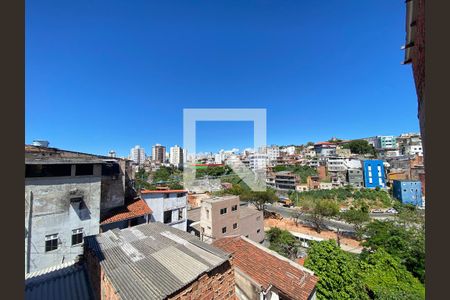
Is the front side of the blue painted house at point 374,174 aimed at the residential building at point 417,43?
yes

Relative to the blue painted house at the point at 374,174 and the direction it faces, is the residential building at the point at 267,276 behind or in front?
in front

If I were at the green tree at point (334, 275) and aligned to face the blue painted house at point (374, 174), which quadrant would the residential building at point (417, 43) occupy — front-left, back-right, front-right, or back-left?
back-right

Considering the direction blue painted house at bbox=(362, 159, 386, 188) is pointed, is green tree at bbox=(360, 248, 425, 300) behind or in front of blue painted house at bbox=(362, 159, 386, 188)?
in front

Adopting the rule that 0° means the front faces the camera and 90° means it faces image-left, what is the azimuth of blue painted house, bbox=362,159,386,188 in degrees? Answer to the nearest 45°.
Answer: approximately 0°

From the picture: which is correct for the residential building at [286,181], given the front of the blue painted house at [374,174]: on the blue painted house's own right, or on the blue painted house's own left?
on the blue painted house's own right

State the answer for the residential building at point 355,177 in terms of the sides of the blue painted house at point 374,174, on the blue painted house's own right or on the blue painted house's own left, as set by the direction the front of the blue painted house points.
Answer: on the blue painted house's own right

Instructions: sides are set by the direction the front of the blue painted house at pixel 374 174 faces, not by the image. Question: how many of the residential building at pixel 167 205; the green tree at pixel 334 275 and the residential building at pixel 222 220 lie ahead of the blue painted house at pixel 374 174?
3

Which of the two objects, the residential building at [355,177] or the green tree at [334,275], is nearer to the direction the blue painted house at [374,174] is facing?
the green tree

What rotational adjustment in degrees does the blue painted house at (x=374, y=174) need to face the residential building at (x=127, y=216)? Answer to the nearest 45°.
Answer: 0° — it already faces it

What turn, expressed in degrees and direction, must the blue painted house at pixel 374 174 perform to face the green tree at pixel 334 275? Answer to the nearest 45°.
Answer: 0° — it already faces it

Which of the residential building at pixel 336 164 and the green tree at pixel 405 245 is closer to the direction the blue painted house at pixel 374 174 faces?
the green tree

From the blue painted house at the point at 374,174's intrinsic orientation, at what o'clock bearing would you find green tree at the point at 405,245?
The green tree is roughly at 12 o'clock from the blue painted house.

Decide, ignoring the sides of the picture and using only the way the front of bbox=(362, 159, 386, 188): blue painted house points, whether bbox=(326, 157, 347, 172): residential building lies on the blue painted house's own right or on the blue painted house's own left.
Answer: on the blue painted house's own right

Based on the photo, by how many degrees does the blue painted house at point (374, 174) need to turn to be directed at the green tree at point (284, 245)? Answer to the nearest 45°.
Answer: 0° — it already faces it
